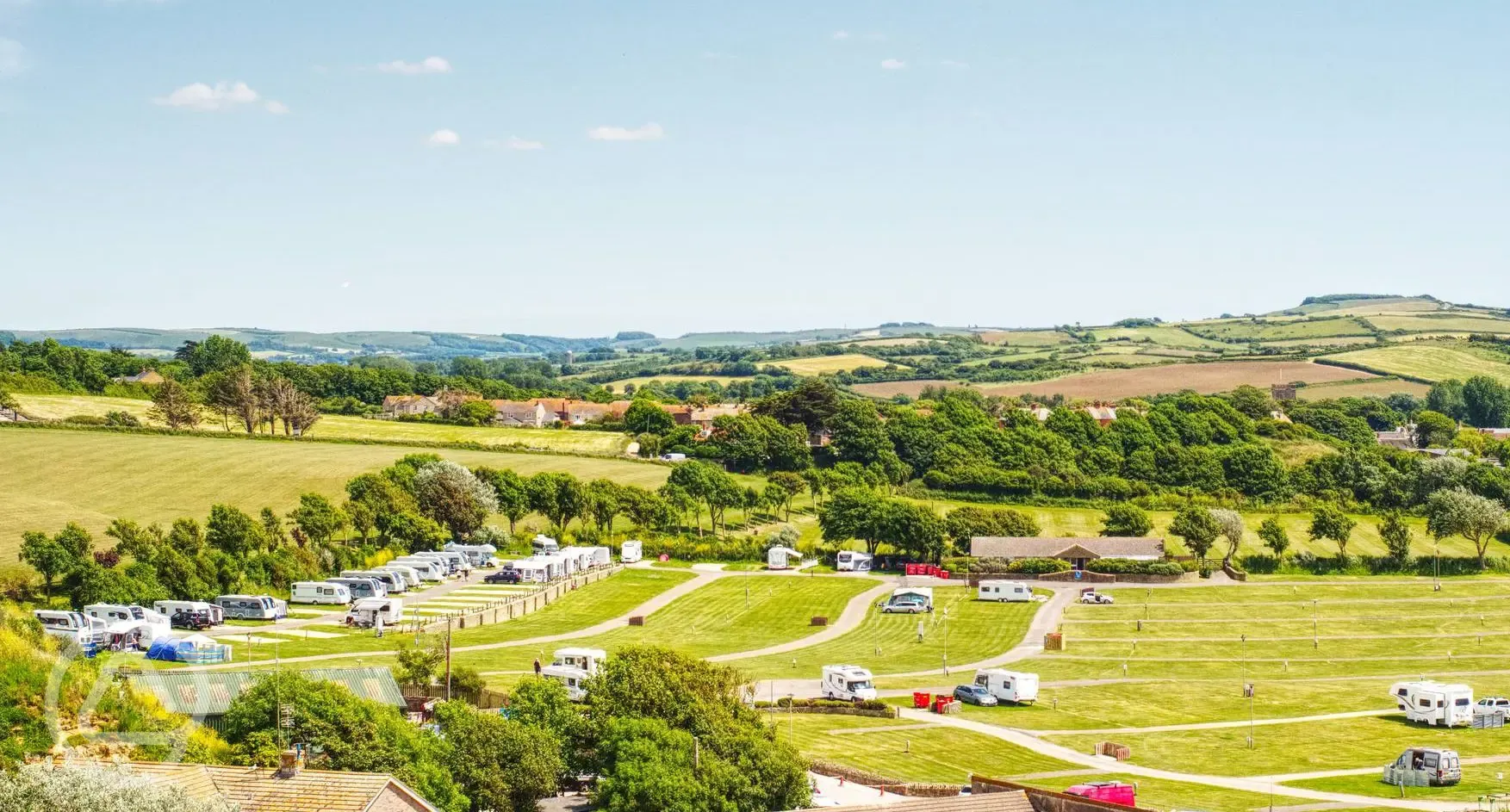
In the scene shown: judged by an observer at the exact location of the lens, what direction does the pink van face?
facing to the left of the viewer
